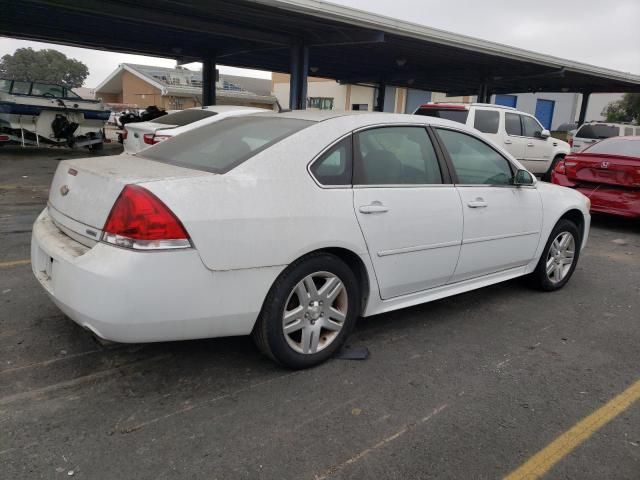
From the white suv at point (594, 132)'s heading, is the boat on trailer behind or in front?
behind

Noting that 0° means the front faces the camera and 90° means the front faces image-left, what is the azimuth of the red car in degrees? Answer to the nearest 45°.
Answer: approximately 225°

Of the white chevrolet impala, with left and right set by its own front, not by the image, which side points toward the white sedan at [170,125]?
left

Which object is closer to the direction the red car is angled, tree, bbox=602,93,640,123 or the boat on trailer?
the tree

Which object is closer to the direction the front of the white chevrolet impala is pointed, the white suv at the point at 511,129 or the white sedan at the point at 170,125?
the white suv

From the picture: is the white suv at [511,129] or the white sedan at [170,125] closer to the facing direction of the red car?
the white suv

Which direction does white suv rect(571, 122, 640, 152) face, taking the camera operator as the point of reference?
facing away from the viewer and to the right of the viewer

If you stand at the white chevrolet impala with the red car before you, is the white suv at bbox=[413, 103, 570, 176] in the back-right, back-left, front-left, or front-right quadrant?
front-left

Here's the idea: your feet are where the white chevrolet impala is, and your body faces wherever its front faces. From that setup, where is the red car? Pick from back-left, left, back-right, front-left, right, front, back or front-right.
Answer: front

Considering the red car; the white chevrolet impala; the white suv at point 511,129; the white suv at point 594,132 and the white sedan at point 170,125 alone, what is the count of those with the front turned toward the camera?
0

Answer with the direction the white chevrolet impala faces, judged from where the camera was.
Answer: facing away from the viewer and to the right of the viewer

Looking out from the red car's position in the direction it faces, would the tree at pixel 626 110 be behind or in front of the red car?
in front

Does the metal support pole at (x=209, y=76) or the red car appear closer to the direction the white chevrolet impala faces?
the red car

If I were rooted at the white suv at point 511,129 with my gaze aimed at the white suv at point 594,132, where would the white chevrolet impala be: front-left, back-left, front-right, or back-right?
back-right

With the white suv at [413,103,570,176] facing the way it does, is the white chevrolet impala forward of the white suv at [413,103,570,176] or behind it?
behind

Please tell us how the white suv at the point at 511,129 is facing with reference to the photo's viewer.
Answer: facing away from the viewer and to the right of the viewer

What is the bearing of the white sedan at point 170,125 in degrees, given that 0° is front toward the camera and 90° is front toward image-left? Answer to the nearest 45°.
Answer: approximately 225°
